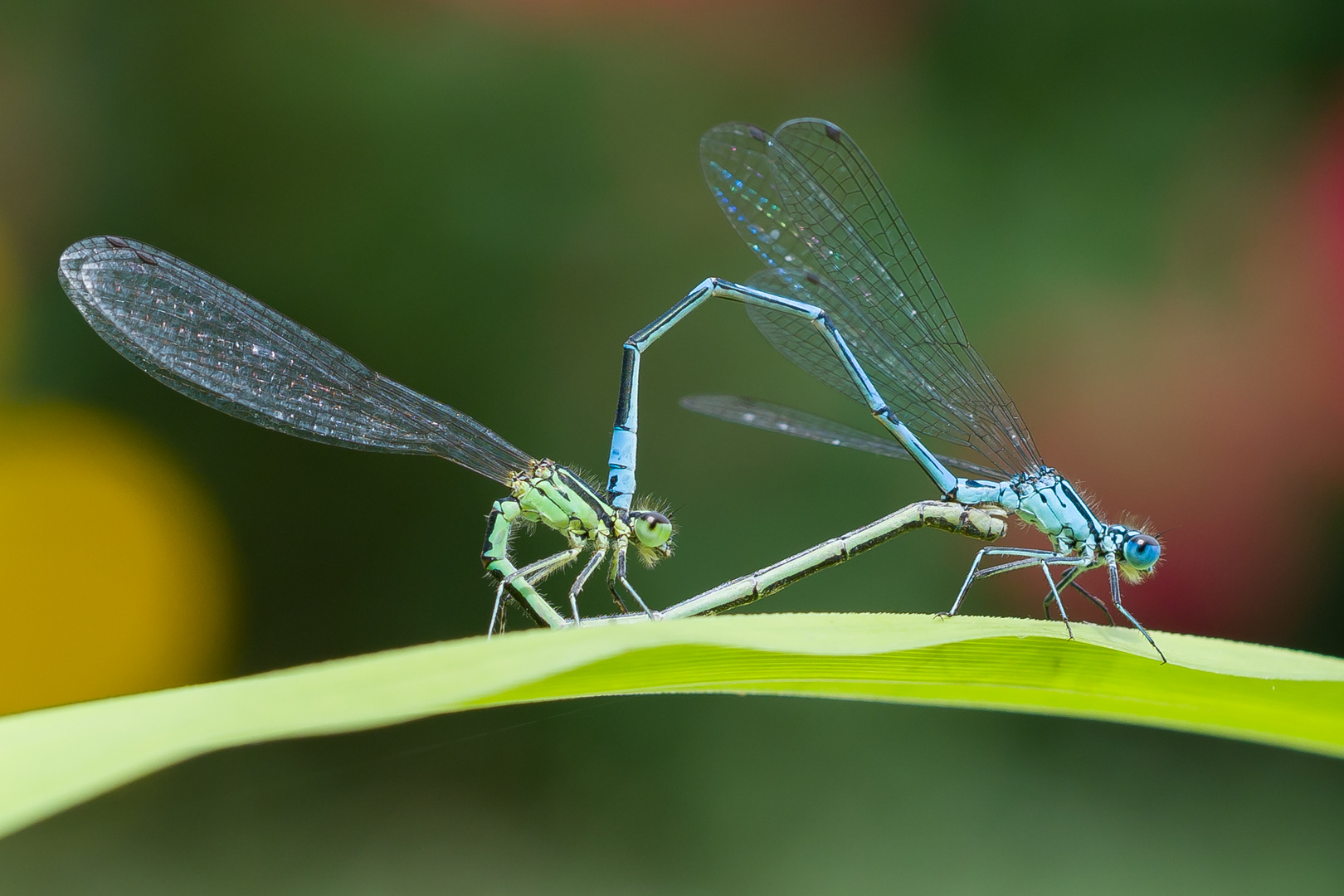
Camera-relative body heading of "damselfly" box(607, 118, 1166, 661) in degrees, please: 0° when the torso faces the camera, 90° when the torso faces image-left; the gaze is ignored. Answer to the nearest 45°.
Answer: approximately 270°

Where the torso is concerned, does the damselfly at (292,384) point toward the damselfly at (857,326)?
yes

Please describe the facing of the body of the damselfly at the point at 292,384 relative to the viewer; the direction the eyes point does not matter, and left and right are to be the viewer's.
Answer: facing to the right of the viewer

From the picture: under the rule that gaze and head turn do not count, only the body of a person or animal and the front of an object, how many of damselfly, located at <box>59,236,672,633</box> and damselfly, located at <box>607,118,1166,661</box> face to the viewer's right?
2
